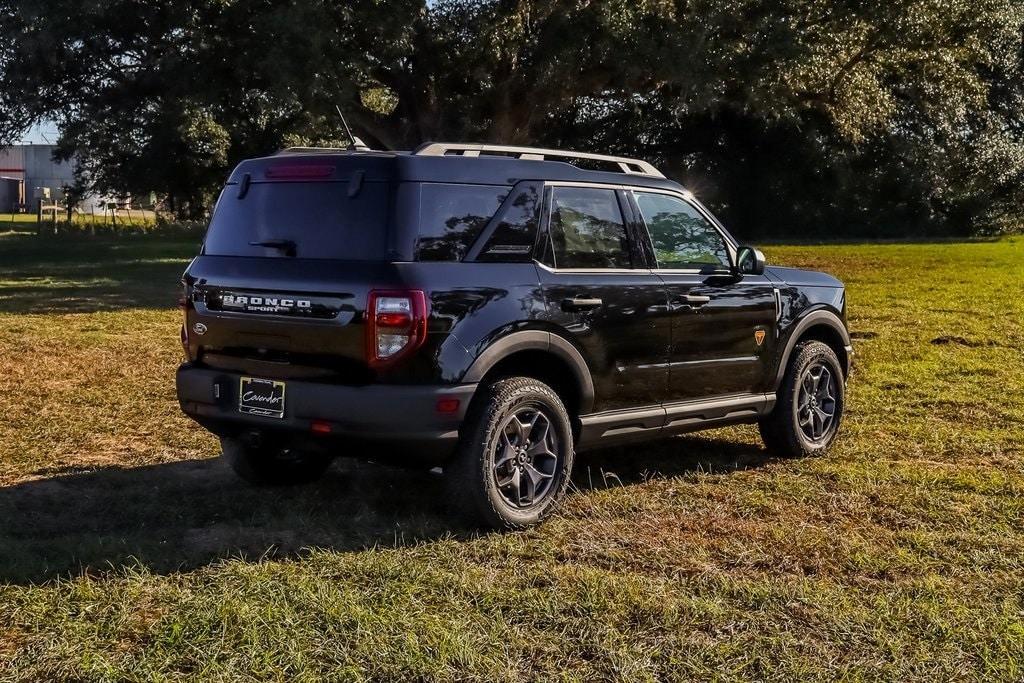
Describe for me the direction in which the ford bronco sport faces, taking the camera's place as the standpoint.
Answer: facing away from the viewer and to the right of the viewer
